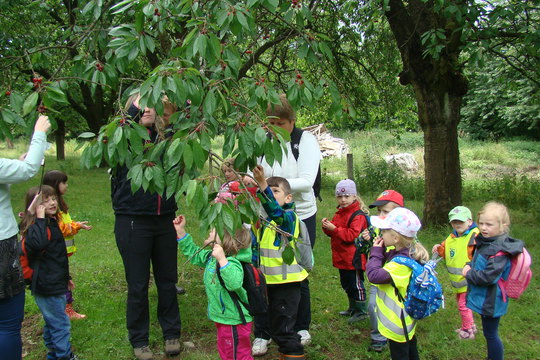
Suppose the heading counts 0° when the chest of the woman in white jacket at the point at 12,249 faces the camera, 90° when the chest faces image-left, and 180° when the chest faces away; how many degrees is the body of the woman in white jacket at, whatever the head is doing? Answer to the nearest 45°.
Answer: approximately 270°

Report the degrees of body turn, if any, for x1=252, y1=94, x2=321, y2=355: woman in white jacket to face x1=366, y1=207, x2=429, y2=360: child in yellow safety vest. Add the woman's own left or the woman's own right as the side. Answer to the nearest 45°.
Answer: approximately 90° to the woman's own left

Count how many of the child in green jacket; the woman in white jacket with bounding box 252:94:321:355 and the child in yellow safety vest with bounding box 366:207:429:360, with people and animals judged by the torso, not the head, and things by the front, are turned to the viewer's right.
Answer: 0

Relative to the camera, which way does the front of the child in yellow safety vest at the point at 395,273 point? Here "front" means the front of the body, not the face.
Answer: to the viewer's left

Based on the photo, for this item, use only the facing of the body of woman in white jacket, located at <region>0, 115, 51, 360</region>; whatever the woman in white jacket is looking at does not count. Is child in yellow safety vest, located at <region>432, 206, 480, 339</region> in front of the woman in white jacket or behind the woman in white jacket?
in front

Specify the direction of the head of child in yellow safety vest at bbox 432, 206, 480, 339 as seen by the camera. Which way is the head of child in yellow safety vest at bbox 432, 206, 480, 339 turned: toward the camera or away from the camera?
toward the camera

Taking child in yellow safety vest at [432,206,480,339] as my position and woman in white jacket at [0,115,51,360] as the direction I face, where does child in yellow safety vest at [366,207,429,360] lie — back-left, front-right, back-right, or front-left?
front-left

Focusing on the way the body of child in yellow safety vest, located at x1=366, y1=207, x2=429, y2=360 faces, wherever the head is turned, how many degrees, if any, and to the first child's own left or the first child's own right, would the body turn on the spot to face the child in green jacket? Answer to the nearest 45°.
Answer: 0° — they already face them

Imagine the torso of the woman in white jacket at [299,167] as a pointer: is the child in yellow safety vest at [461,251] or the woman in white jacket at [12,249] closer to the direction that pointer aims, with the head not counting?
the woman in white jacket

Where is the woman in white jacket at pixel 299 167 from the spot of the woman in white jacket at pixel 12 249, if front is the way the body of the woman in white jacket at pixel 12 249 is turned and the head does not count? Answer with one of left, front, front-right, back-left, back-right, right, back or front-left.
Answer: front

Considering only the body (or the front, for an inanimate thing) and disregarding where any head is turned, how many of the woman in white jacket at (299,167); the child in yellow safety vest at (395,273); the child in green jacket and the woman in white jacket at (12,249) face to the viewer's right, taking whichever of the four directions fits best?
1

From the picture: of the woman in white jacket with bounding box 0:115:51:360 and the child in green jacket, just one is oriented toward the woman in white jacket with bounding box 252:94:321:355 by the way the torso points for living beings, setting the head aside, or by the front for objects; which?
the woman in white jacket with bounding box 0:115:51:360

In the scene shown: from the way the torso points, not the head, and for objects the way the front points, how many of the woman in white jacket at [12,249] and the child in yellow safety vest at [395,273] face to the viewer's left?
1
